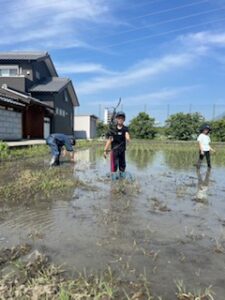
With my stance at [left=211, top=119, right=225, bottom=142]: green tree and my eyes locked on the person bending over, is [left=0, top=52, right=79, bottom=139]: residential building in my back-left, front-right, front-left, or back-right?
front-right

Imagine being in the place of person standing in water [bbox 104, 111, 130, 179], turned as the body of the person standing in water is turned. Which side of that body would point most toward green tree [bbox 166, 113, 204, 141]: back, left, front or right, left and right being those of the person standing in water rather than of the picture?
back

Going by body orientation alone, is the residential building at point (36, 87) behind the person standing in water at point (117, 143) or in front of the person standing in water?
behind

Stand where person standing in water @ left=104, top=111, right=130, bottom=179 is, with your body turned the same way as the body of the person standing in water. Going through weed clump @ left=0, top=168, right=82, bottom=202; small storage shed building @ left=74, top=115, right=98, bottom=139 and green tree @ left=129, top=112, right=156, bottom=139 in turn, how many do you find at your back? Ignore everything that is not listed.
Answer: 2

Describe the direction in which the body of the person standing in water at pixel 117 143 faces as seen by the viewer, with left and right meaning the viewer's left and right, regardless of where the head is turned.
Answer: facing the viewer

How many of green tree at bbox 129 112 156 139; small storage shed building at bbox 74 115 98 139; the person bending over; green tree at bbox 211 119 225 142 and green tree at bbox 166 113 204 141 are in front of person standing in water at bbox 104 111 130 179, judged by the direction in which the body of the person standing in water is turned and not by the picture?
0

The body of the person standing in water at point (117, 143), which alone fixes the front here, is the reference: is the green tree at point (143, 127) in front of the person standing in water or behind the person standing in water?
behind

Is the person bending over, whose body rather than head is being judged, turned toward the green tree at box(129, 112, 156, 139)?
no

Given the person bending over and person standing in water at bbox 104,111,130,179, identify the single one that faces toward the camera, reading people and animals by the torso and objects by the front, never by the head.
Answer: the person standing in water

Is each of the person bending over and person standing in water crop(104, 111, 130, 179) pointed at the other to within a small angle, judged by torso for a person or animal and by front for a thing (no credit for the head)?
no

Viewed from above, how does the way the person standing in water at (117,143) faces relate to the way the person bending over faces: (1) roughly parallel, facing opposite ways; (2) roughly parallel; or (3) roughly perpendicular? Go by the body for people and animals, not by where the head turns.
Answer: roughly perpendicular
